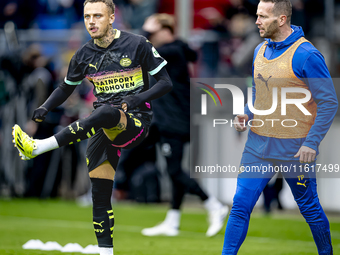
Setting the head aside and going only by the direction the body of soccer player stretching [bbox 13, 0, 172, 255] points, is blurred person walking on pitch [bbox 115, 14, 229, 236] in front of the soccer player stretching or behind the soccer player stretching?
behind

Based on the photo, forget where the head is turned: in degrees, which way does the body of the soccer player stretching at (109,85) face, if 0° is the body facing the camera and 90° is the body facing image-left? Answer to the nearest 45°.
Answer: approximately 45°

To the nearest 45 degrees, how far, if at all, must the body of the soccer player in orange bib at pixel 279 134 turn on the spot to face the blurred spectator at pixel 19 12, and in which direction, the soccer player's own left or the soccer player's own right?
approximately 90° to the soccer player's own right

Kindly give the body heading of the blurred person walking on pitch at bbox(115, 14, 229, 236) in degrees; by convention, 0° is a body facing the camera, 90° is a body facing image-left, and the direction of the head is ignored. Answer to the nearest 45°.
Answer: approximately 90°

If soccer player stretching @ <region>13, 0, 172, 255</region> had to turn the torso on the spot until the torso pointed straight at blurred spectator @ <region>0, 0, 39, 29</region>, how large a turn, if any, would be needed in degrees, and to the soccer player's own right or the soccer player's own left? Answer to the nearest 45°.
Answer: approximately 135° to the soccer player's own right

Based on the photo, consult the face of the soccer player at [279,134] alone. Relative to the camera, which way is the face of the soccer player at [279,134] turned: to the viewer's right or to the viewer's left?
to the viewer's left

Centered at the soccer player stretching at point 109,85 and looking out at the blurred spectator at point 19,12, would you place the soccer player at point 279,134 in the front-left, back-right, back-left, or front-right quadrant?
back-right
